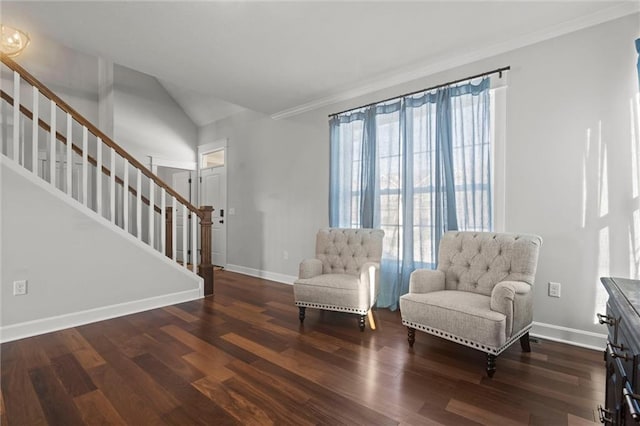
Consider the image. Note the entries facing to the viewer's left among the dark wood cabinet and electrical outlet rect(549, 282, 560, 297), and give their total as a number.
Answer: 1

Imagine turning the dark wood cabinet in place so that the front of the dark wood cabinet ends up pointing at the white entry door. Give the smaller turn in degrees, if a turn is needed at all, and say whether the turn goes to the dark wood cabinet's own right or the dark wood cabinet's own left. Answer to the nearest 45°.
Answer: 0° — it already faces it

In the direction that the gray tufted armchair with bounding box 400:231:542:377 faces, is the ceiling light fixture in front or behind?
in front

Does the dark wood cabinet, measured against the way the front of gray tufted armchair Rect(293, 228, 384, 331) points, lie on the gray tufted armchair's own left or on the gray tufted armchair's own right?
on the gray tufted armchair's own left

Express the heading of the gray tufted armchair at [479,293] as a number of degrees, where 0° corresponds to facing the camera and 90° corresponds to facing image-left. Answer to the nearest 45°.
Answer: approximately 45°

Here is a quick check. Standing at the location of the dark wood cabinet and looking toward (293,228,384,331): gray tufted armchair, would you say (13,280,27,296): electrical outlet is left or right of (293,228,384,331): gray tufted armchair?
left

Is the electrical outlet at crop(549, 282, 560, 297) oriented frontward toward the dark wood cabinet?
yes

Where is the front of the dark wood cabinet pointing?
to the viewer's left

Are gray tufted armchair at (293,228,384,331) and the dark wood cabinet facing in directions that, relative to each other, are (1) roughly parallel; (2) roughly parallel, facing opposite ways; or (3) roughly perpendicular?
roughly perpendicular

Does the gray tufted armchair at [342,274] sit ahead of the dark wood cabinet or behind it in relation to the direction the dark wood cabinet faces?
ahead

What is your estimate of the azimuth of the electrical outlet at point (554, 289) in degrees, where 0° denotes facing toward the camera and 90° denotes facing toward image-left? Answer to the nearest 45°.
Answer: approximately 0°

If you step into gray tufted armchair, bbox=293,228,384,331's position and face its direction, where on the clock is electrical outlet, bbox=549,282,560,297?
The electrical outlet is roughly at 8 o'clock from the gray tufted armchair.

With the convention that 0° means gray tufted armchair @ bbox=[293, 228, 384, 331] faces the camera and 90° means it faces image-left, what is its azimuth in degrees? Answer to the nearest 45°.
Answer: approximately 45°
